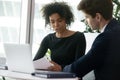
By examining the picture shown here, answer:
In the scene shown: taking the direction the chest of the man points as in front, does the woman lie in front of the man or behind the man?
in front

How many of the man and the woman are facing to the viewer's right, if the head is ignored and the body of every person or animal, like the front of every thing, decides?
0

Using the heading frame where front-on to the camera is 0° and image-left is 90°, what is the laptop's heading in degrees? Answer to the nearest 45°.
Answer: approximately 225°

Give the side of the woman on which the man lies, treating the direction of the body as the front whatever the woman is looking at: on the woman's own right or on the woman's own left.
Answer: on the woman's own left

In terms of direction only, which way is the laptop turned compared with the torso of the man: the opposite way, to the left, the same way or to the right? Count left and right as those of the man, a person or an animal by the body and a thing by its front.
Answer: to the right

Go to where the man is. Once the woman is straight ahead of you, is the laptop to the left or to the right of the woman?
left

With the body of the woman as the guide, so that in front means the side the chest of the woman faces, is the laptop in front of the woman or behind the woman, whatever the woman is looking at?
in front

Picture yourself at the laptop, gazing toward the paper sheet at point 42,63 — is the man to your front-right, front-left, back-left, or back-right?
front-right

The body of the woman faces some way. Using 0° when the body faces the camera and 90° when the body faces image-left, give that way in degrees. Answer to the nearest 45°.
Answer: approximately 45°

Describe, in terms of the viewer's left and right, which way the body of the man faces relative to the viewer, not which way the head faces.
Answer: facing away from the viewer and to the left of the viewer

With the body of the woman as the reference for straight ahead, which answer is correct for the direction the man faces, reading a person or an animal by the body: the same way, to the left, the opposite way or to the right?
to the right

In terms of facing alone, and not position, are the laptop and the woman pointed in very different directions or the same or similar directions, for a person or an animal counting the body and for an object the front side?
very different directions

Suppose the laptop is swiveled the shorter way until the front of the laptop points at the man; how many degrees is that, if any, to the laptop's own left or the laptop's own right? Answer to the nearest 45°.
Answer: approximately 45° to the laptop's own right
